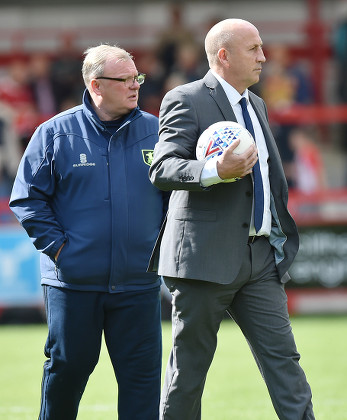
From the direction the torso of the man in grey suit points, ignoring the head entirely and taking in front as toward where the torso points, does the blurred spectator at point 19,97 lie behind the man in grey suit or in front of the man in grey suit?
behind

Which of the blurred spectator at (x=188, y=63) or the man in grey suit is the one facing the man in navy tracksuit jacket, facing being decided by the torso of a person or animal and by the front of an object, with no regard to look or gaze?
the blurred spectator

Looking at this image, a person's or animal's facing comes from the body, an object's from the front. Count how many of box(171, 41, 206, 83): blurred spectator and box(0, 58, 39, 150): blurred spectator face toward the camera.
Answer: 2

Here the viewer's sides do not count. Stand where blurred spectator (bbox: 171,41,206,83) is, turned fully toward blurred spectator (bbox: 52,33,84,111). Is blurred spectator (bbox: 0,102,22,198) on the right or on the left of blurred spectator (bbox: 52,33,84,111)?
left

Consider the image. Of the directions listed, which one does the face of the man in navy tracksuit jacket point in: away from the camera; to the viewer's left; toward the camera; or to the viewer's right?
to the viewer's right

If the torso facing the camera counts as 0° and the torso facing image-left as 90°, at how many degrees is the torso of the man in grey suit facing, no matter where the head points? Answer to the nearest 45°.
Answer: approximately 315°

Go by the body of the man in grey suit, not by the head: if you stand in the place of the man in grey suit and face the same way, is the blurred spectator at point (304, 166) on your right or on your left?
on your left

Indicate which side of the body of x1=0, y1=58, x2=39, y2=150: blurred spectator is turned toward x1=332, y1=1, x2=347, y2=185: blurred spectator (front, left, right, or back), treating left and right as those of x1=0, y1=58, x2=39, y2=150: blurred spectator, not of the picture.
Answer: left

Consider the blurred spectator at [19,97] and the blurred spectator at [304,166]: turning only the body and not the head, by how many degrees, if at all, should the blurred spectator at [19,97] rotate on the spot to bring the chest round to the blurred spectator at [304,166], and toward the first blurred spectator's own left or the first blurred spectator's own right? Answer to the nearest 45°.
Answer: approximately 45° to the first blurred spectator's own left

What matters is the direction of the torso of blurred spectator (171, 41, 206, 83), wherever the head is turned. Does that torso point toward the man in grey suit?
yes

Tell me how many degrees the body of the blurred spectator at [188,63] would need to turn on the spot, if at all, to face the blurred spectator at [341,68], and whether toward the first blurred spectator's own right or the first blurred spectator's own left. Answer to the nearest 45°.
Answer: approximately 135° to the first blurred spectator's own left
